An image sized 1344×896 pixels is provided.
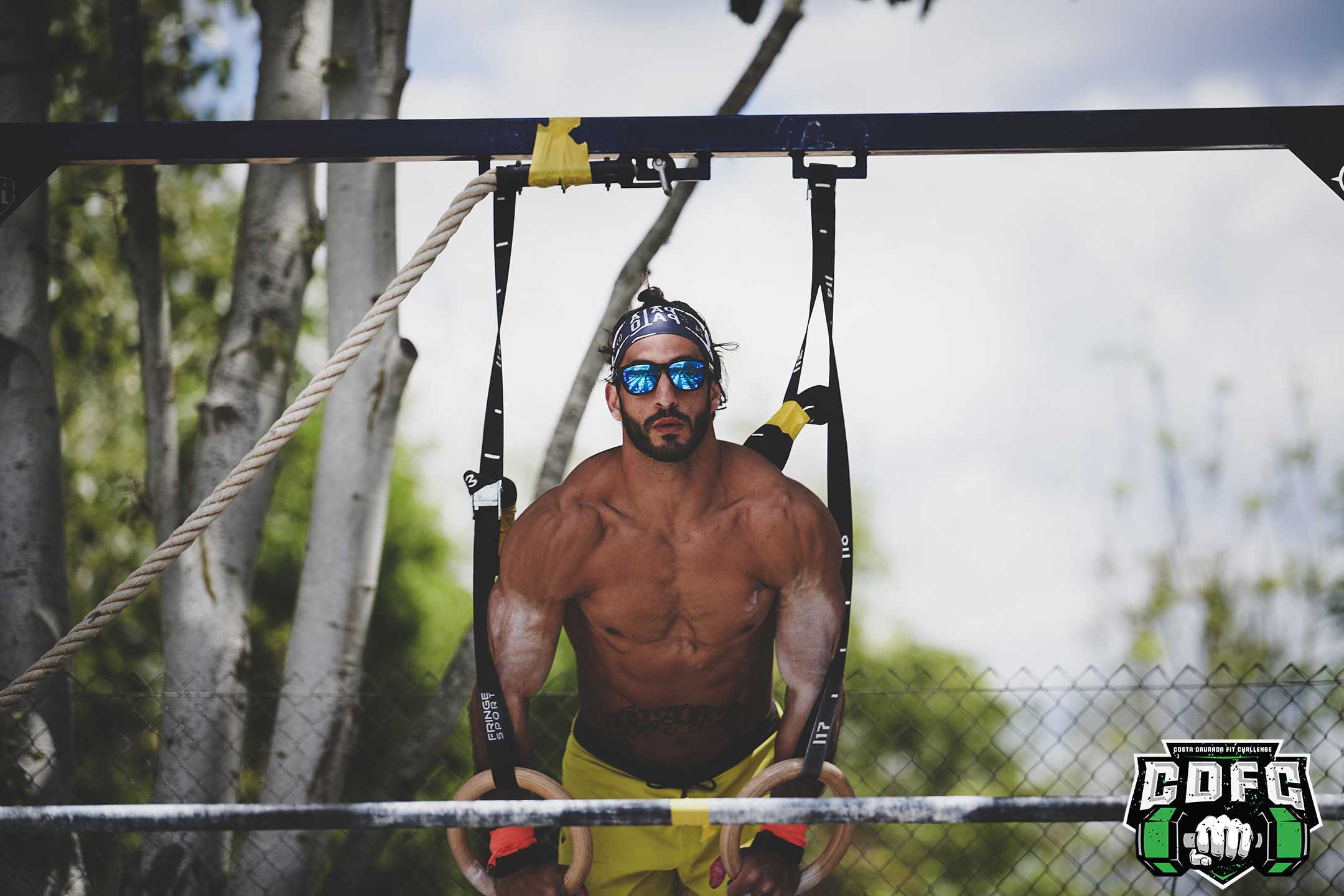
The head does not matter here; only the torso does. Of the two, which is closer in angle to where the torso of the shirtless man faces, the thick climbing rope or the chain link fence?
the thick climbing rope

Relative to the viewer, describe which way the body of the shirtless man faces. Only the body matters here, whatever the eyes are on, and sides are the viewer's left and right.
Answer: facing the viewer

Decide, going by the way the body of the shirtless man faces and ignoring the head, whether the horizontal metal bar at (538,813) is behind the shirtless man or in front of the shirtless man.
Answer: in front

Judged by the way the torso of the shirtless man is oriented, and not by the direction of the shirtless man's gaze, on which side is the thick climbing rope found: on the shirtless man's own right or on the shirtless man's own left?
on the shirtless man's own right

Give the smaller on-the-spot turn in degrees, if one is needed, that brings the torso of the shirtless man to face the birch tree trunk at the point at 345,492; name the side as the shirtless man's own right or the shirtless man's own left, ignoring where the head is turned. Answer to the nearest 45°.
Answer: approximately 135° to the shirtless man's own right

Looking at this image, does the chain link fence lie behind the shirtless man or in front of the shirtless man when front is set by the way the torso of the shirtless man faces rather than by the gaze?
behind
